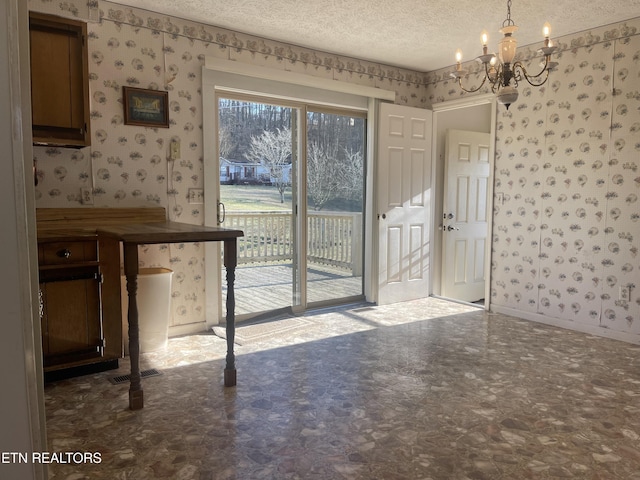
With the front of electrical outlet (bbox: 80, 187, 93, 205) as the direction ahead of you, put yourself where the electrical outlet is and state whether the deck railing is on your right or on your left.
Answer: on your left

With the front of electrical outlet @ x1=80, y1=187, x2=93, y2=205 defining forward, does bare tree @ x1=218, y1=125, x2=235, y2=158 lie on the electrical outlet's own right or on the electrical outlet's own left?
on the electrical outlet's own left

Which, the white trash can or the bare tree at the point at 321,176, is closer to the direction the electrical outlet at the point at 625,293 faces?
the white trash can

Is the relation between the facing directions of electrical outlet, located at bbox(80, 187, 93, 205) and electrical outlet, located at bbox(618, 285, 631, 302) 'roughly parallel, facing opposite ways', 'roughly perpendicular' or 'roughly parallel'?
roughly perpendicular

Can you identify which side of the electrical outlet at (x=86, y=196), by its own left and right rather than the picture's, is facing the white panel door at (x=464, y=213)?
left

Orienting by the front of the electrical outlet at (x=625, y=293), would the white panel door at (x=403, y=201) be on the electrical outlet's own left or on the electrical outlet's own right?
on the electrical outlet's own right

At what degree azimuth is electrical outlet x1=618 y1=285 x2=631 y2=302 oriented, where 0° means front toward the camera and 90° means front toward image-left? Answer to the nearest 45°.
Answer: approximately 45°

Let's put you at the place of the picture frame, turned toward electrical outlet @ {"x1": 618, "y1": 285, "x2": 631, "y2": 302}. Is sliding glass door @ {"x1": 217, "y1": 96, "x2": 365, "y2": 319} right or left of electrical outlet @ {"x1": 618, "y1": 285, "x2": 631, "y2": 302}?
left
